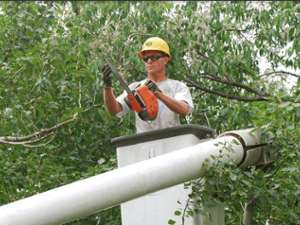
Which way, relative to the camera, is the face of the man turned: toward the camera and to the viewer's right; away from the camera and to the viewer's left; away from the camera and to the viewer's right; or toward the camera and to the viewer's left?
toward the camera and to the viewer's left

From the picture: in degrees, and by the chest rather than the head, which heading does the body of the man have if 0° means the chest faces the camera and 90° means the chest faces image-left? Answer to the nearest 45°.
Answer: approximately 45°
